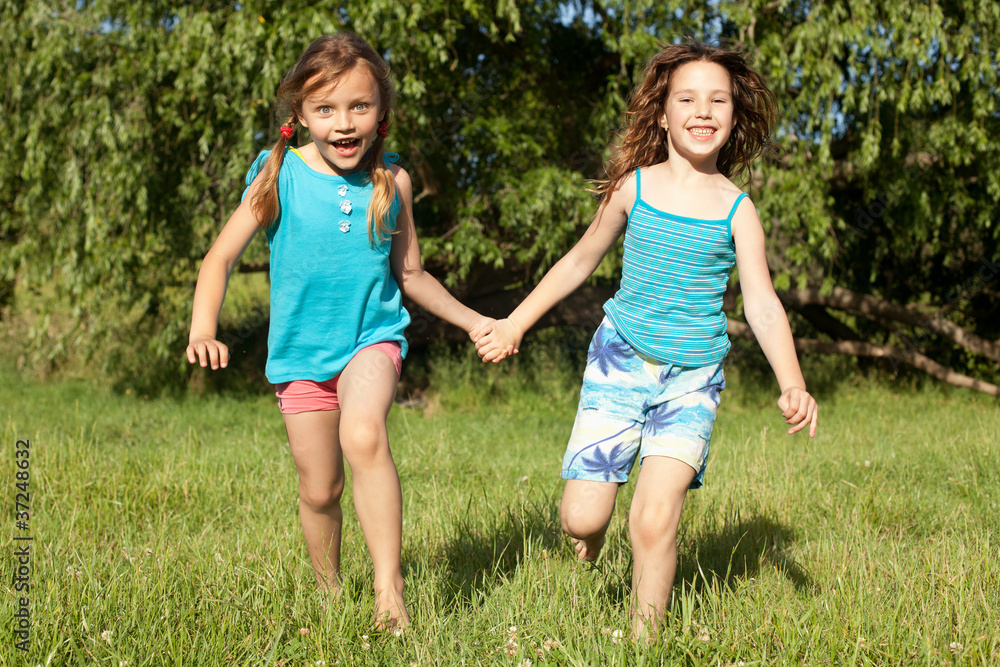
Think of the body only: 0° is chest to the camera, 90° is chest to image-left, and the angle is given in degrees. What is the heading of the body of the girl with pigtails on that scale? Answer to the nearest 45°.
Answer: approximately 0°
